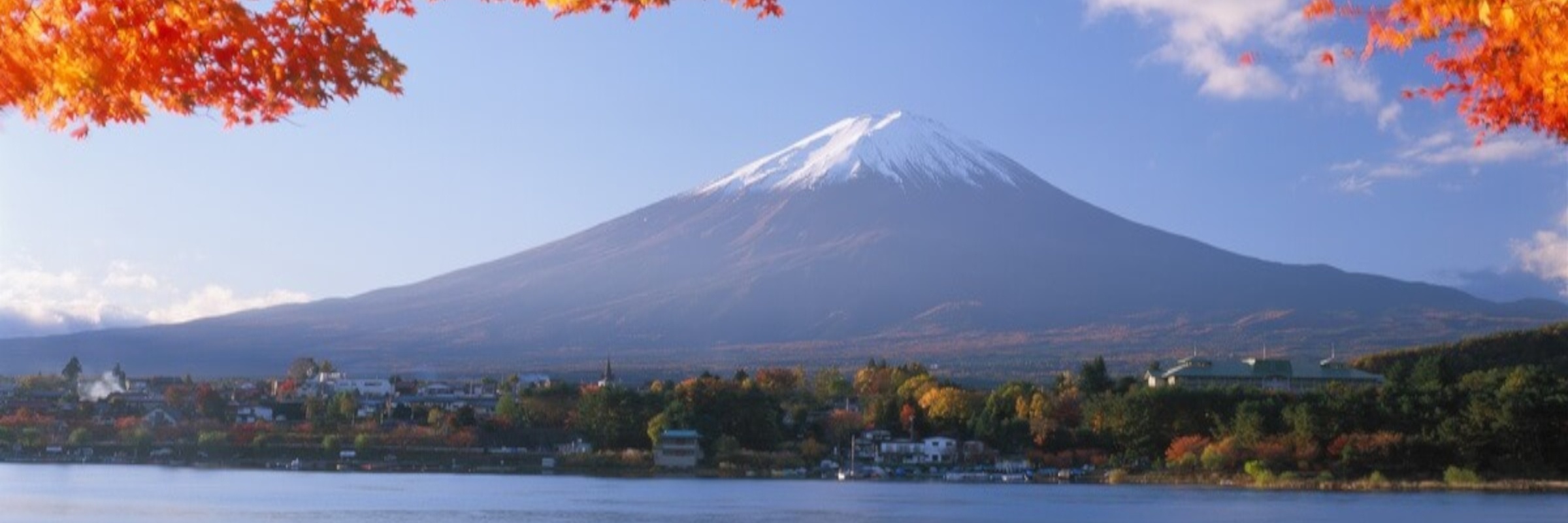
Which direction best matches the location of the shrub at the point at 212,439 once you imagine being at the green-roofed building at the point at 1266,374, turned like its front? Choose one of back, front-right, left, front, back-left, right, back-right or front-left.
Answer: front-right

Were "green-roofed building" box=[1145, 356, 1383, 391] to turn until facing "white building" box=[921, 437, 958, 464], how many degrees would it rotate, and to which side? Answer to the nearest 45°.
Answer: approximately 45° to its right

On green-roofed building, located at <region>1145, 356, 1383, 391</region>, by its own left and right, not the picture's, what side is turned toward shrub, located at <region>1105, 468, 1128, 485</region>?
front

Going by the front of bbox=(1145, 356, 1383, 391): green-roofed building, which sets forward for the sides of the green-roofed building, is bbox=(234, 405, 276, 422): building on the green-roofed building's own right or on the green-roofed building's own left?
on the green-roofed building's own right

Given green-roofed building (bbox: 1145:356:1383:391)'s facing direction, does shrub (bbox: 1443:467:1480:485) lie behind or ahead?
ahead

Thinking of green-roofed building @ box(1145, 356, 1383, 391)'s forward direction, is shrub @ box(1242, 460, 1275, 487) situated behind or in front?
in front

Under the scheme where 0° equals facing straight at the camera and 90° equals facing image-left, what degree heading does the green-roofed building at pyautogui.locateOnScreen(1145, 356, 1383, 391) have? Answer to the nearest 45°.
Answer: approximately 0°

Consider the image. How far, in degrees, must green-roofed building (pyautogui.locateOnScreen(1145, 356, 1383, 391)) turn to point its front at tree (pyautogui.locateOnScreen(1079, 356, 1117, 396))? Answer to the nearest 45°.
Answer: approximately 45° to its right
